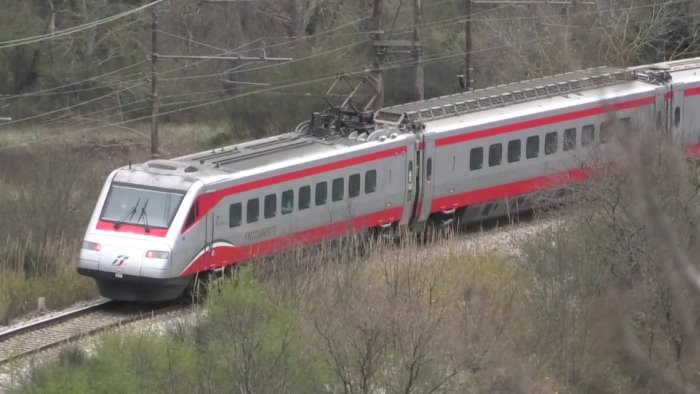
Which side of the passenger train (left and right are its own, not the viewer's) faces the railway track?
front

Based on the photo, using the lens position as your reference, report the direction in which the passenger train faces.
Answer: facing the viewer and to the left of the viewer

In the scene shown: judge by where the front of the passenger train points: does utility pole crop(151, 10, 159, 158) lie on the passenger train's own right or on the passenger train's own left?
on the passenger train's own right
